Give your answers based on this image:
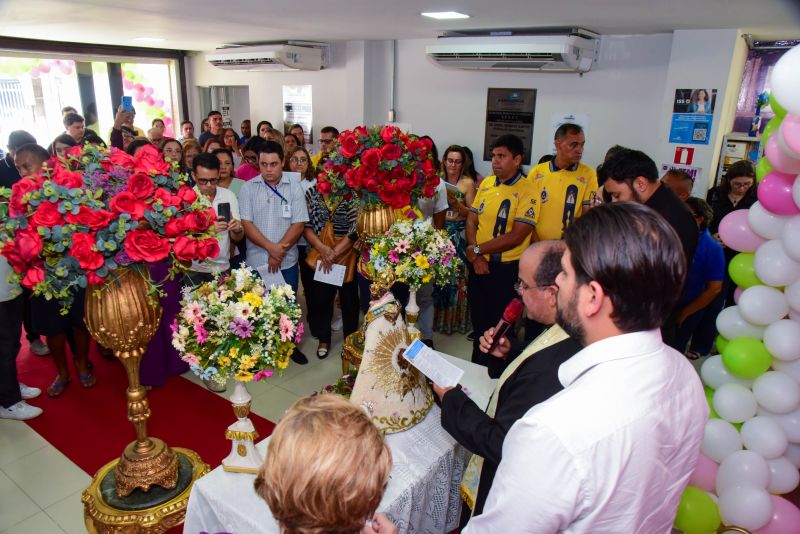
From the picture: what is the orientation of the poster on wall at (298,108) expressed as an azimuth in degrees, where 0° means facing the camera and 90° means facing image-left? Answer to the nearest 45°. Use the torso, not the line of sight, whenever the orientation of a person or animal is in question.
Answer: approximately 0°

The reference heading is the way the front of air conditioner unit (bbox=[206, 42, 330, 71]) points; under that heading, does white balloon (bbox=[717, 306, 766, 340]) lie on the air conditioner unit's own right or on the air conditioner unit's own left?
on the air conditioner unit's own left

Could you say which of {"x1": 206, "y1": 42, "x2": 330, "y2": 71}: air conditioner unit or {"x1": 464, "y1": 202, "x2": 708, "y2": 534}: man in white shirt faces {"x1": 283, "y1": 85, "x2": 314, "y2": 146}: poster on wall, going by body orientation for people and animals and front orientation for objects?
the man in white shirt

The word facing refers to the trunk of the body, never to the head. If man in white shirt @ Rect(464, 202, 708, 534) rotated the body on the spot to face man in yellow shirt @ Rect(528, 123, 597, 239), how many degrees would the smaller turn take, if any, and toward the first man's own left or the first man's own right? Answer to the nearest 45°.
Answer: approximately 45° to the first man's own right

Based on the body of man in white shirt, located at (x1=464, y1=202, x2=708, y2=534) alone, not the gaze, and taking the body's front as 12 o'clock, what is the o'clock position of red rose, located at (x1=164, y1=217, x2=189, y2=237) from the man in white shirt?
The red rose is roughly at 11 o'clock from the man in white shirt.

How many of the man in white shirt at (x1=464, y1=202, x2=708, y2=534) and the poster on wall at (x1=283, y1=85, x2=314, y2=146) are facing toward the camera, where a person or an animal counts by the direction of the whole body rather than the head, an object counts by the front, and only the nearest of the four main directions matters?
1

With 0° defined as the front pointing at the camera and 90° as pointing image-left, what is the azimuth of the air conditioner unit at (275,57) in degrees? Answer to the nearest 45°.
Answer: approximately 45°

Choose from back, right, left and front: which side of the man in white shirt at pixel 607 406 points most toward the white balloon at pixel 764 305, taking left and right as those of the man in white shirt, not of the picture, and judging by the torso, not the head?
right

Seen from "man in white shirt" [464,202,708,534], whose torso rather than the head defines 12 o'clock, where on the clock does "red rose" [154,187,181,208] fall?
The red rose is roughly at 11 o'clock from the man in white shirt.

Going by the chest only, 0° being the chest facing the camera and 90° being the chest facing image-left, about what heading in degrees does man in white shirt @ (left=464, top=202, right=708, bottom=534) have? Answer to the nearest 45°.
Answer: approximately 135°

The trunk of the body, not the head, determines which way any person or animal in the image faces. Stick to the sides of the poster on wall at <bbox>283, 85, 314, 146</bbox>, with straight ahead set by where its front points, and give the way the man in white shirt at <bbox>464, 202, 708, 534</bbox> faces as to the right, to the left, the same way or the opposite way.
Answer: the opposite way
